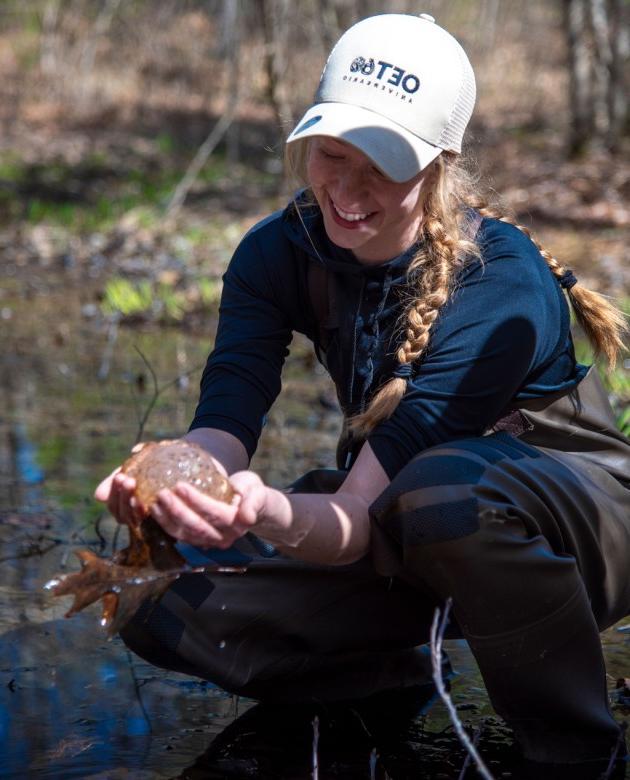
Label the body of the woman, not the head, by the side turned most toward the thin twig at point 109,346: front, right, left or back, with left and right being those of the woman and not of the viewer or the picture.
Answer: right

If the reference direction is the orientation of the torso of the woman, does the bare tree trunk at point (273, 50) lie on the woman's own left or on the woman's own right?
on the woman's own right

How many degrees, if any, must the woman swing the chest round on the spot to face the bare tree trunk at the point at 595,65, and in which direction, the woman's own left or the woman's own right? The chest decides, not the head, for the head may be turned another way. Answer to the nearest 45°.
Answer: approximately 135° to the woman's own right

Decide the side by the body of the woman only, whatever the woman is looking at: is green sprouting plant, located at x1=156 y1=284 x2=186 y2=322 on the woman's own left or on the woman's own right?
on the woman's own right

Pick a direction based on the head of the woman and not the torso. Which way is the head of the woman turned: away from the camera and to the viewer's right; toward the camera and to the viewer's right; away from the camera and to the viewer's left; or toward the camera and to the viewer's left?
toward the camera and to the viewer's left

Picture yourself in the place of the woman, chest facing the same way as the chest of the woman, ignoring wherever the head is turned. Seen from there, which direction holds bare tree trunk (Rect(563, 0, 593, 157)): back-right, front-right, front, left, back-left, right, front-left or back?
back-right

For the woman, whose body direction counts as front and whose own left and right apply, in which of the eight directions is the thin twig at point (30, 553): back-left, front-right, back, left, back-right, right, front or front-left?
right

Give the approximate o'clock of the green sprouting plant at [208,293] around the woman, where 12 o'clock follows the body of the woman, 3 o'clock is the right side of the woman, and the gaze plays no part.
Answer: The green sprouting plant is roughly at 4 o'clock from the woman.

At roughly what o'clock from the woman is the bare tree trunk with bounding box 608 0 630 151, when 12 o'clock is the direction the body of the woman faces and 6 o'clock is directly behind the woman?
The bare tree trunk is roughly at 5 o'clock from the woman.

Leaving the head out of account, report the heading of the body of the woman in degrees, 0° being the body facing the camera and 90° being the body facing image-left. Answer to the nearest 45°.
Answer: approximately 45°

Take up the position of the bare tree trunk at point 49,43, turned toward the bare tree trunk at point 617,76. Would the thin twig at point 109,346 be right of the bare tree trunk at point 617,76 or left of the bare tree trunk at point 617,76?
right

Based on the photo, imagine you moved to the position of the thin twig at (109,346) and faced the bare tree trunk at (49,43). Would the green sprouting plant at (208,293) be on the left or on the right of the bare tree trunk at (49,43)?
right

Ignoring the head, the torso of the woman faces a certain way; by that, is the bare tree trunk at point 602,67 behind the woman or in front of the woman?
behind
